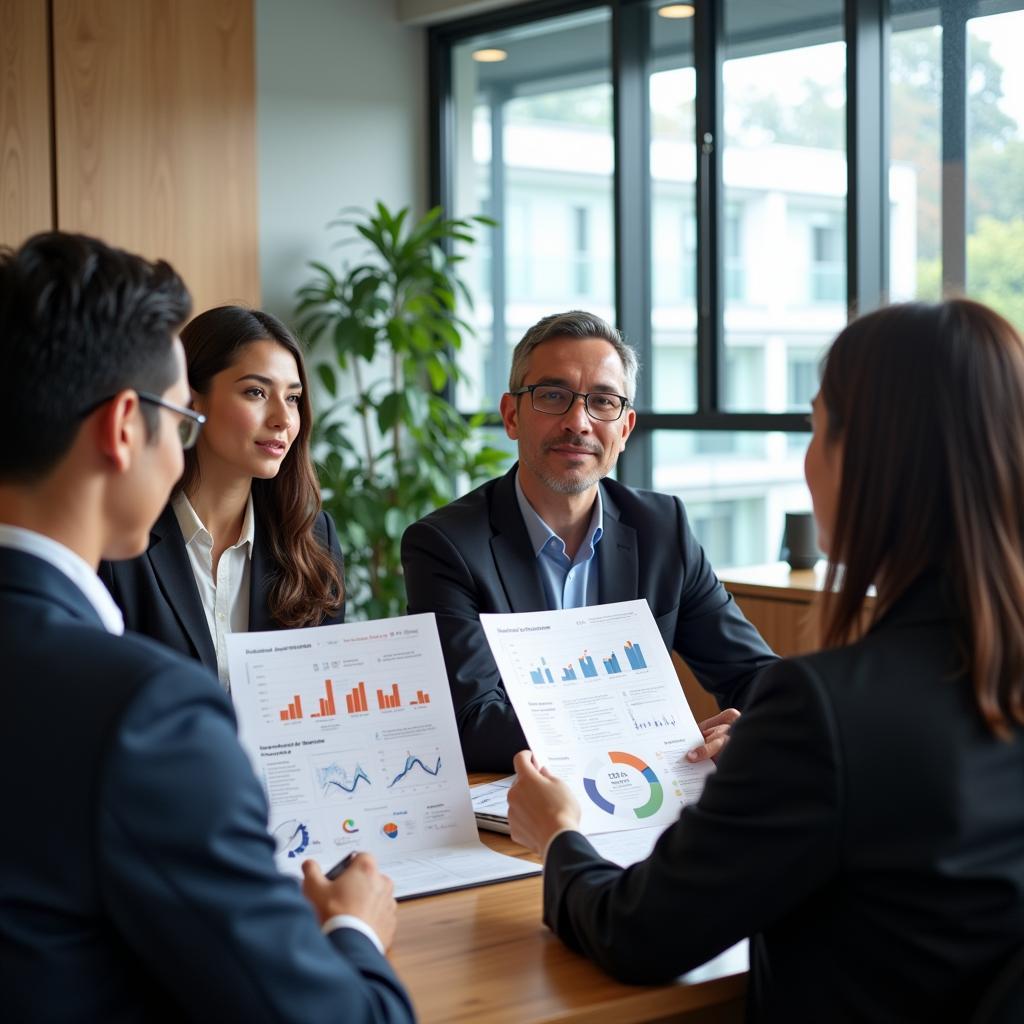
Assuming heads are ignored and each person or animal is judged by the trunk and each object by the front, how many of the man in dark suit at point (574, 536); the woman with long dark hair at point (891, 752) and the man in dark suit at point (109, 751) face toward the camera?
1

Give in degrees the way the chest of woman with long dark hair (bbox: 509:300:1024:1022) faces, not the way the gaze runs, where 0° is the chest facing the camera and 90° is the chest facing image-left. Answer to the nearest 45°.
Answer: approximately 135°

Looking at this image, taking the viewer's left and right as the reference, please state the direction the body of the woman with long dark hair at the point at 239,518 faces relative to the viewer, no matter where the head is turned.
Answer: facing the viewer and to the right of the viewer

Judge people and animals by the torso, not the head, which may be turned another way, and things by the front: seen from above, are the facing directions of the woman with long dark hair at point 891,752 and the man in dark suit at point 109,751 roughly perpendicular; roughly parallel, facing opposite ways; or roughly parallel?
roughly perpendicular

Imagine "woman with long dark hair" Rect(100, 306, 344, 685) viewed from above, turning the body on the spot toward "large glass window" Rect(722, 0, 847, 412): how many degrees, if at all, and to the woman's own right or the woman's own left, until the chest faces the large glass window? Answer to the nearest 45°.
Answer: approximately 90° to the woman's own left

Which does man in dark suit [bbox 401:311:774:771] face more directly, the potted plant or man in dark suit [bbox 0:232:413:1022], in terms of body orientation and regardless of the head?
the man in dark suit

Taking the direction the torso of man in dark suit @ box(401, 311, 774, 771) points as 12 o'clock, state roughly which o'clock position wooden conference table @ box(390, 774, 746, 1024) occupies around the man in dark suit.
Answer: The wooden conference table is roughly at 12 o'clock from the man in dark suit.

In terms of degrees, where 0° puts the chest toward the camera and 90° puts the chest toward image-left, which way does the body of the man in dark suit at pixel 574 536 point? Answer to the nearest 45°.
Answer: approximately 0°

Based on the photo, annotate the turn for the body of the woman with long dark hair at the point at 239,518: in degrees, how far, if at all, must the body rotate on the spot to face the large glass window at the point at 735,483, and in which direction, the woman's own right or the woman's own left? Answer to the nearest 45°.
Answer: approximately 90° to the woman's own left

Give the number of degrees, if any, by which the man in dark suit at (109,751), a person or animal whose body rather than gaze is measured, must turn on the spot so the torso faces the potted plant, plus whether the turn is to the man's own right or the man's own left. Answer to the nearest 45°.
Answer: approximately 45° to the man's own left

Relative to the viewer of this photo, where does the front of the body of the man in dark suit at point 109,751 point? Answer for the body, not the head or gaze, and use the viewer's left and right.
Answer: facing away from the viewer and to the right of the viewer

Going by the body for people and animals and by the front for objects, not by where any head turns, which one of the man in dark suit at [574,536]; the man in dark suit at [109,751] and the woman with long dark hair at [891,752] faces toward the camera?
the man in dark suit at [574,536]

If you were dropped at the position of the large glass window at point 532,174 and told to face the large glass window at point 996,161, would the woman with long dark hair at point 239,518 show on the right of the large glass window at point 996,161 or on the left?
right

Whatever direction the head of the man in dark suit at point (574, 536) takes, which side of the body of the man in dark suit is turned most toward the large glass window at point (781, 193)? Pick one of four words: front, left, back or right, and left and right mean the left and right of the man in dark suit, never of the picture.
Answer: back

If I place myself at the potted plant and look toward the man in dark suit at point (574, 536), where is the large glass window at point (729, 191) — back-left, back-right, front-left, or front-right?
front-left
